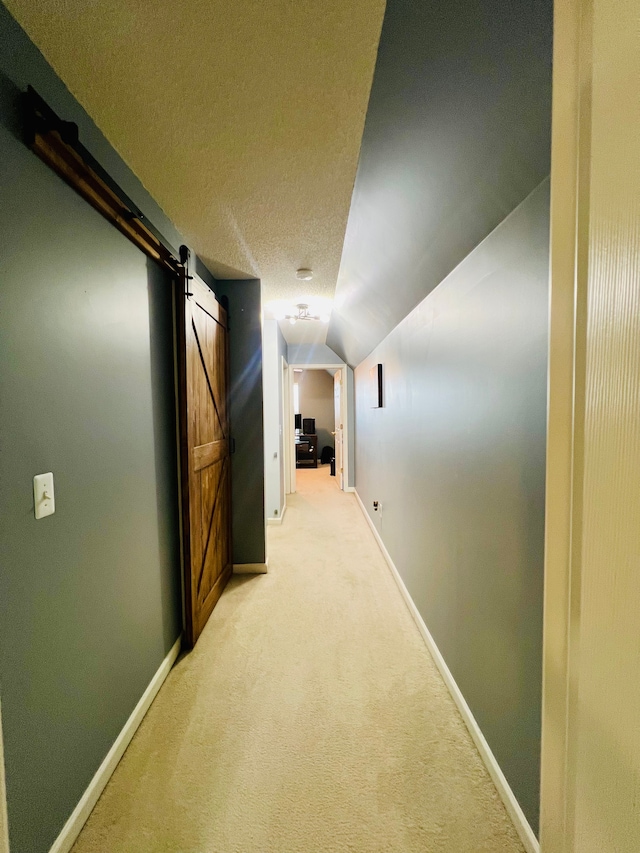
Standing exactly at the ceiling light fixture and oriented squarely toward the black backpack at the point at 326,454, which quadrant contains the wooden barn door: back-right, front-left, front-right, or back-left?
back-left

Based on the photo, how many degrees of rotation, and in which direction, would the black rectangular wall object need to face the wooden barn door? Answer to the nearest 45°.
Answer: approximately 45° to its left

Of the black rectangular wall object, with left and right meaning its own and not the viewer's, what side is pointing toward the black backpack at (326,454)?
right

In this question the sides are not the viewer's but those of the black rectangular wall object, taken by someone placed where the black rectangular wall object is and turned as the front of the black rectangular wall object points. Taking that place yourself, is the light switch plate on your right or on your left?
on your left

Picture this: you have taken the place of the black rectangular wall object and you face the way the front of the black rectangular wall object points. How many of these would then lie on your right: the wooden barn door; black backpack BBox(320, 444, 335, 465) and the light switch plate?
1

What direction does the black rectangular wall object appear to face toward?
to the viewer's left

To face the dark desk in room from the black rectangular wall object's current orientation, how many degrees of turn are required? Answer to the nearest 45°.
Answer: approximately 90° to its right
